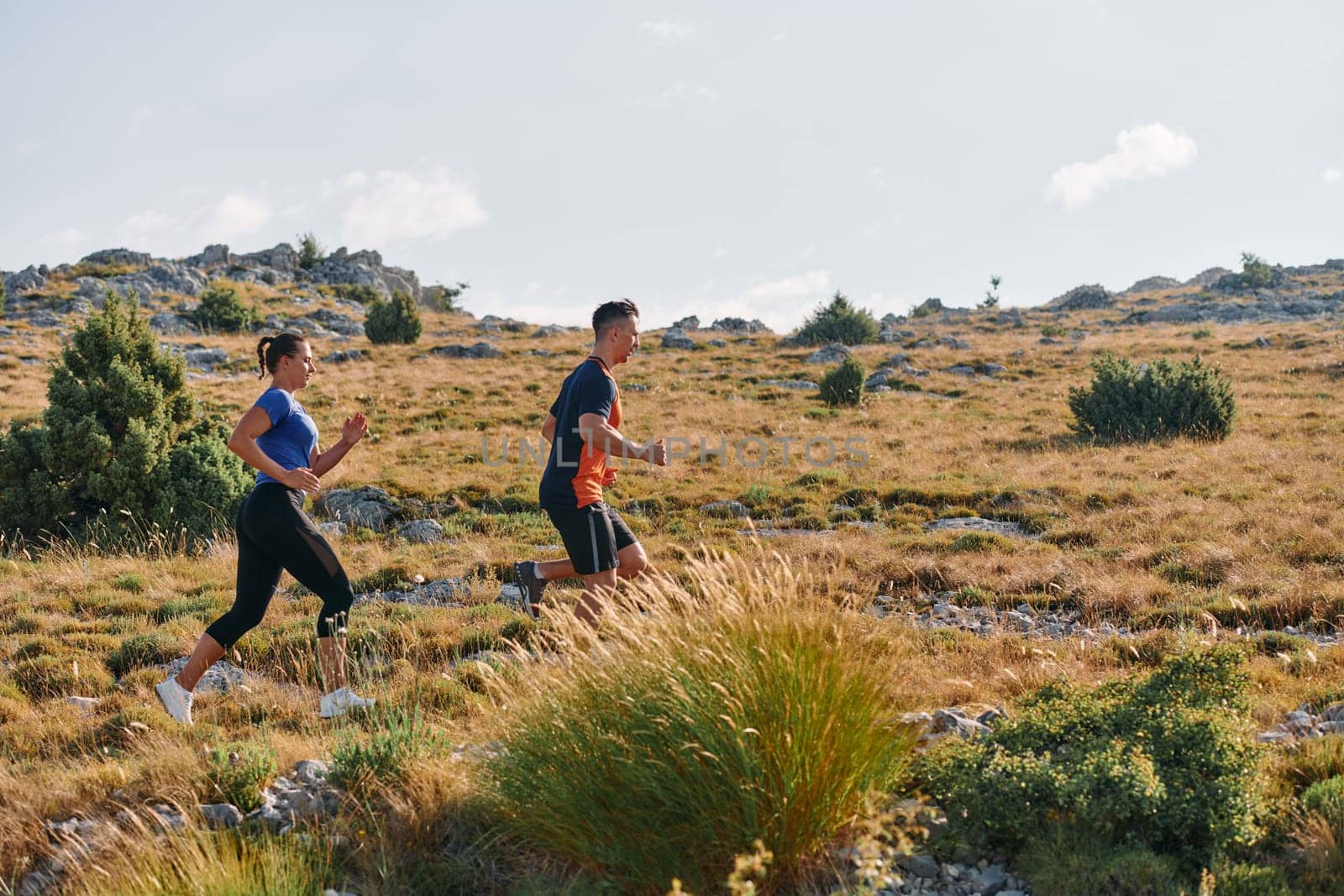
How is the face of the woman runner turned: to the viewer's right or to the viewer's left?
to the viewer's right

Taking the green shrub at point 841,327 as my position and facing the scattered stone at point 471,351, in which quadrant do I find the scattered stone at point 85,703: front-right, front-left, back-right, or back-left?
front-left

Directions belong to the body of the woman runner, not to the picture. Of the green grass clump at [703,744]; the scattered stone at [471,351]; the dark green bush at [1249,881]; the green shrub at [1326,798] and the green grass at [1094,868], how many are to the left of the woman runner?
1

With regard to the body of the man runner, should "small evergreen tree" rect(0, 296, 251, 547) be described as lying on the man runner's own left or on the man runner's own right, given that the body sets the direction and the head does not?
on the man runner's own left

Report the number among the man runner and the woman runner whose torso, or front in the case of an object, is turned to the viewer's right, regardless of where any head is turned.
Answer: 2

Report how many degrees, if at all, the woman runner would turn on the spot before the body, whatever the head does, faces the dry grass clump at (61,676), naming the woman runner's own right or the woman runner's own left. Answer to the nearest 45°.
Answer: approximately 135° to the woman runner's own left

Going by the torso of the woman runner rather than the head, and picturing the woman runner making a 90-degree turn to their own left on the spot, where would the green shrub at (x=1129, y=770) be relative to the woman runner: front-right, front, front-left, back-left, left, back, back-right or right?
back-right

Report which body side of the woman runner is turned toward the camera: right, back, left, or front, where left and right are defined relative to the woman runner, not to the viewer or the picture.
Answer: right

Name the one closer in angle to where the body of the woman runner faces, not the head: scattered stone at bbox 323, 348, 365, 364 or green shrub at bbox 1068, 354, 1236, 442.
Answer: the green shrub

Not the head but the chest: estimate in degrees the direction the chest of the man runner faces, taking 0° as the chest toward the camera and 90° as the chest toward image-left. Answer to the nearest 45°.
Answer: approximately 270°

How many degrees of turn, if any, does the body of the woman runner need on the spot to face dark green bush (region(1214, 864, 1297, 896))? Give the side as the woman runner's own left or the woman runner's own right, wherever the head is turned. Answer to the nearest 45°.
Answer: approximately 45° to the woman runner's own right

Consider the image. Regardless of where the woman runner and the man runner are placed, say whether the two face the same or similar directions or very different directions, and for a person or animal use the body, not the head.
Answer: same or similar directions

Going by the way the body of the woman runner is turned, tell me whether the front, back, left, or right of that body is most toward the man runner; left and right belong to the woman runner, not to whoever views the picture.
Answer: front
